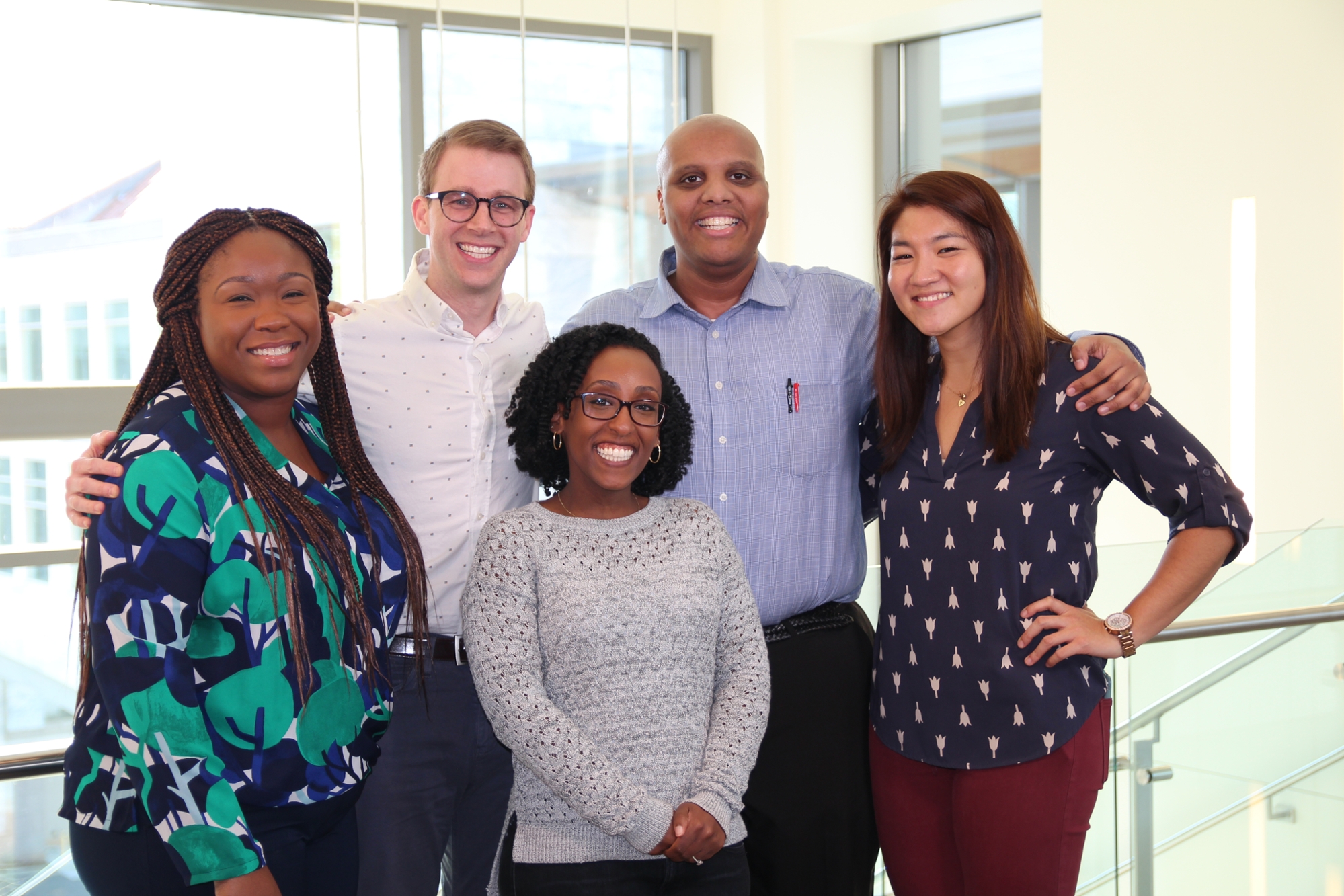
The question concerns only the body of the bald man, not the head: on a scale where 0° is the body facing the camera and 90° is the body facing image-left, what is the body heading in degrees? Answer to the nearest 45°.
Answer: approximately 0°

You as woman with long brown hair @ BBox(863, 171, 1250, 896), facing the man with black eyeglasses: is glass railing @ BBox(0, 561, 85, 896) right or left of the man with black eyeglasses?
right

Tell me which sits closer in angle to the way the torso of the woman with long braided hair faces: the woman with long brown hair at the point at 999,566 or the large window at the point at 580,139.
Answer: the woman with long brown hair

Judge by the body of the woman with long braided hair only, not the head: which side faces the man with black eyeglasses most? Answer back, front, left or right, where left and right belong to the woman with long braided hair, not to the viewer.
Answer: left

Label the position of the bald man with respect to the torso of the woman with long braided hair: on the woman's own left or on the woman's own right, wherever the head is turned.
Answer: on the woman's own left

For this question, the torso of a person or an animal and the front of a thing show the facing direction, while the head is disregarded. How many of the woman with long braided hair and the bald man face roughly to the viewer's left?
0
